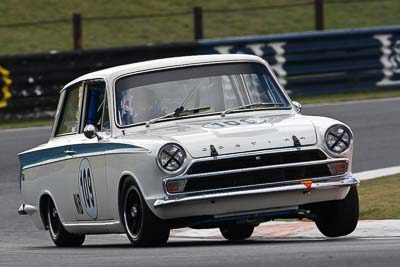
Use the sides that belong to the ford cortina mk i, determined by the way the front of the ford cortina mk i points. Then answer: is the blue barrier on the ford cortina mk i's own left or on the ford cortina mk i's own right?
on the ford cortina mk i's own left

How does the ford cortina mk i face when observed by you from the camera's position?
facing the viewer and to the right of the viewer
